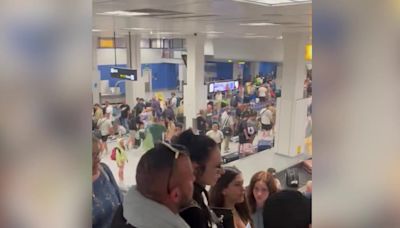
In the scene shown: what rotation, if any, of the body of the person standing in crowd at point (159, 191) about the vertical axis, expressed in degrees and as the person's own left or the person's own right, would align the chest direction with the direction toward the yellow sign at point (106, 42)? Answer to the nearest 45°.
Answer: approximately 45° to the person's own left

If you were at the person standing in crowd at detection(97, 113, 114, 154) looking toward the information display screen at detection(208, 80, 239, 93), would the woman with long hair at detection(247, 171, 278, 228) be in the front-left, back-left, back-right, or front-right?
back-right

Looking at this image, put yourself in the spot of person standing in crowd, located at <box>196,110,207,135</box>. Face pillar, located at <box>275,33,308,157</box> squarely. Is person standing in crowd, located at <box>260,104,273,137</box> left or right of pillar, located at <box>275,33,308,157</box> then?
left

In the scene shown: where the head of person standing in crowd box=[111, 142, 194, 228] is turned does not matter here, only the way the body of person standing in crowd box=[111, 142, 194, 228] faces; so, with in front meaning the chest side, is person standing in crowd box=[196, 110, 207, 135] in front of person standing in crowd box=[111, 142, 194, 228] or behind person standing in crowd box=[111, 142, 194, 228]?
in front

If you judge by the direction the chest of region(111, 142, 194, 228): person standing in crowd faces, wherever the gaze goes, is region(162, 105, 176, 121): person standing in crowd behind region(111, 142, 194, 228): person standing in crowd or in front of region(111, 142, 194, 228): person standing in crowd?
in front

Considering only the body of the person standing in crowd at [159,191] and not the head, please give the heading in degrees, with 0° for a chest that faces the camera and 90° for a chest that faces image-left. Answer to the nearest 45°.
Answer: approximately 225°

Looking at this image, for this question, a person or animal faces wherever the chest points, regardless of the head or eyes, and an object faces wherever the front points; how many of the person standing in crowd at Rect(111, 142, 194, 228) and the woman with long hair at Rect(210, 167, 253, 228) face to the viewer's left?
0

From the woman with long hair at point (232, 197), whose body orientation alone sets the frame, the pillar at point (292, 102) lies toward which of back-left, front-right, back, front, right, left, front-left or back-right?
left

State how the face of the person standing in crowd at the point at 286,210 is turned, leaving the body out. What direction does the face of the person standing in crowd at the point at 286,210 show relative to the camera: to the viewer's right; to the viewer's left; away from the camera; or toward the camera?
away from the camera

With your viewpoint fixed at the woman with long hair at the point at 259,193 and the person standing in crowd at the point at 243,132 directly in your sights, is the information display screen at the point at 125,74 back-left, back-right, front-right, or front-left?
front-left
